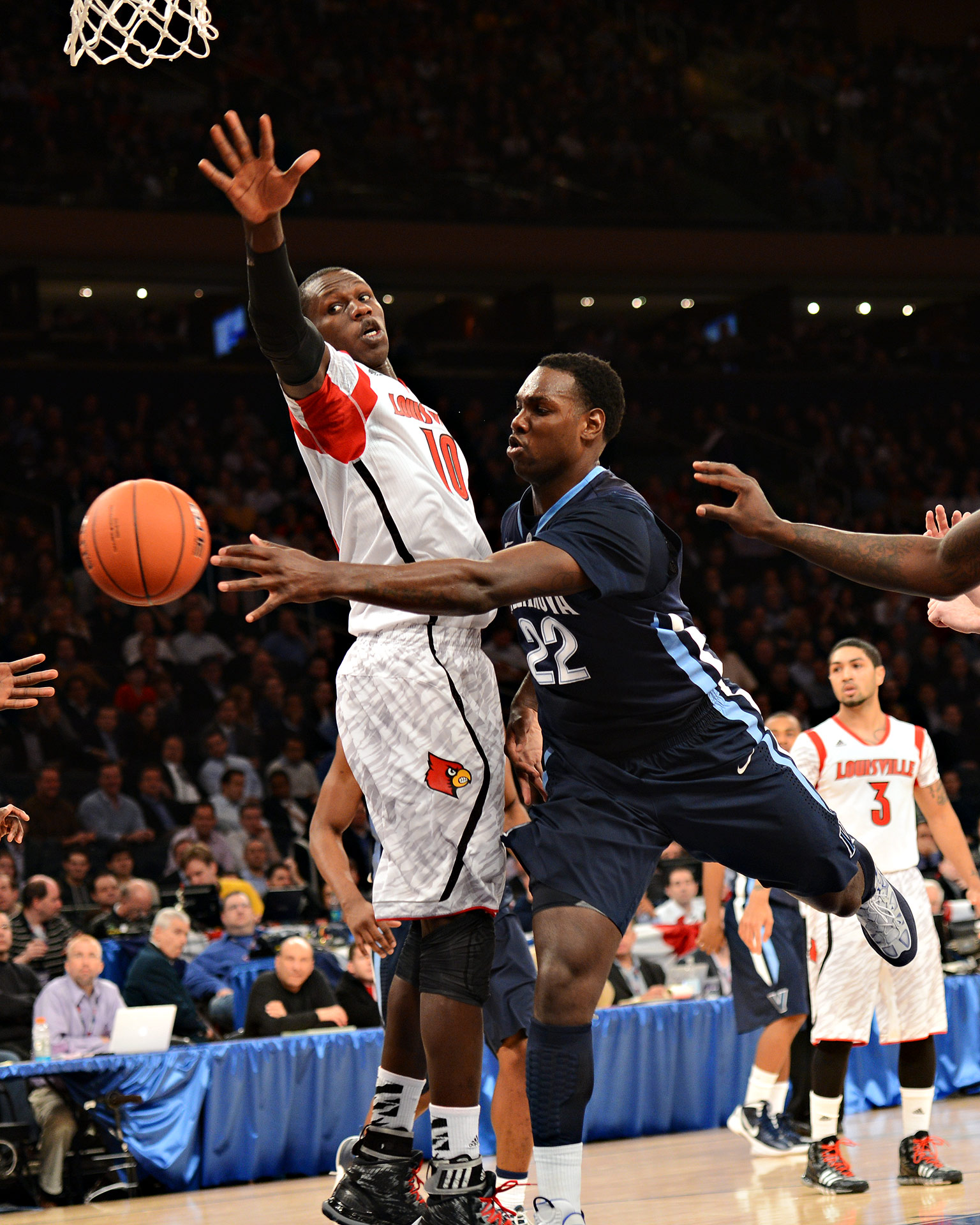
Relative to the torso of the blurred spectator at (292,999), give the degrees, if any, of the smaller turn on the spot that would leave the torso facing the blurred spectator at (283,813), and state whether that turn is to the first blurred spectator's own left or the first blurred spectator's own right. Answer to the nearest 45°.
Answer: approximately 180°

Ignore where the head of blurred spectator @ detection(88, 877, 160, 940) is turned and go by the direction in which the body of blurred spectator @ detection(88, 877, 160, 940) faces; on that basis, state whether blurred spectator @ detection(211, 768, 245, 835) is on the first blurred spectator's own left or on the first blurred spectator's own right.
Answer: on the first blurred spectator's own left

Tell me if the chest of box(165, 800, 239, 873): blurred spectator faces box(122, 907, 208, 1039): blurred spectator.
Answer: yes

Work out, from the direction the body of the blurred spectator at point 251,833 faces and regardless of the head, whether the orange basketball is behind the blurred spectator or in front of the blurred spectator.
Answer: in front

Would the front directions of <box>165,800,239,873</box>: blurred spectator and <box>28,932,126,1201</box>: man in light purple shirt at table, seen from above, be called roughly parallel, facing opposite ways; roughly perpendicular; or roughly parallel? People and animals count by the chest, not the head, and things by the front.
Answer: roughly parallel

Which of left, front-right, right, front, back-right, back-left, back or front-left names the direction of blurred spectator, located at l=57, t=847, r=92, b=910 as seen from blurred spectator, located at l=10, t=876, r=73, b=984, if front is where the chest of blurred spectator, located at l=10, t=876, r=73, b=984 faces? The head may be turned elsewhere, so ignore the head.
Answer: back-left

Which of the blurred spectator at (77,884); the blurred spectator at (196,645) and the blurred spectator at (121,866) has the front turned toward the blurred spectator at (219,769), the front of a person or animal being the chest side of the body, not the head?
the blurred spectator at (196,645)

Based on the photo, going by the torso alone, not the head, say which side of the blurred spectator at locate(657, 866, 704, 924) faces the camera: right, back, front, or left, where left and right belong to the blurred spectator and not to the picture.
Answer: front

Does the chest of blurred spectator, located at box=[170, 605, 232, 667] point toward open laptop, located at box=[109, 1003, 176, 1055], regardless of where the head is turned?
yes

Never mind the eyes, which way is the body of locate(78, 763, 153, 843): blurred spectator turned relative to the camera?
toward the camera

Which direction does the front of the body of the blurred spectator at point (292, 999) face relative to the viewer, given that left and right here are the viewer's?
facing the viewer

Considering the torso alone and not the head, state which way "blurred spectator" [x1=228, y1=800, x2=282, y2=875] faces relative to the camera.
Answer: toward the camera

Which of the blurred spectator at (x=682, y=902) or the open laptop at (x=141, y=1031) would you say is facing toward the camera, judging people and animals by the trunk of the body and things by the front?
the blurred spectator

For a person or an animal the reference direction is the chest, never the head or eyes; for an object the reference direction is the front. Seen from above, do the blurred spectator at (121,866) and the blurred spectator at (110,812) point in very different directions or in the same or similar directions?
same or similar directions

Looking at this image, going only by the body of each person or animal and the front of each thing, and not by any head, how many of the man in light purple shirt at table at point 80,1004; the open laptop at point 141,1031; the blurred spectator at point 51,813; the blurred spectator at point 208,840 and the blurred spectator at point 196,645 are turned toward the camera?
4

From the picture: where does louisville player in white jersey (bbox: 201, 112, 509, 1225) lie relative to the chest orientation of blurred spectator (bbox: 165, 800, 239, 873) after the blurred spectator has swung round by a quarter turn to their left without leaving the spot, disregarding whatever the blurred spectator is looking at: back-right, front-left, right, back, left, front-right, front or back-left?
right

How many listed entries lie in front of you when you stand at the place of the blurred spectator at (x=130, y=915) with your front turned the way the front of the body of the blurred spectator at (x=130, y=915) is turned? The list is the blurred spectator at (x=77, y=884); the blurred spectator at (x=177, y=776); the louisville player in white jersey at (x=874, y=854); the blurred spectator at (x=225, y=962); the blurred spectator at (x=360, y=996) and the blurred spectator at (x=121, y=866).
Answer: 3

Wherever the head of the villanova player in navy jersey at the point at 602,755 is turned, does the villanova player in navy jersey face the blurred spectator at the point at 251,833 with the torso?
no

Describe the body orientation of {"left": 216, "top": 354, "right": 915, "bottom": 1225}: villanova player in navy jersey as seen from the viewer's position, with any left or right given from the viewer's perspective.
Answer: facing the viewer and to the left of the viewer

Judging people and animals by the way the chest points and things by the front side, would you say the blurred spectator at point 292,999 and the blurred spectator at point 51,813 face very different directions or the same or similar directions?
same or similar directions

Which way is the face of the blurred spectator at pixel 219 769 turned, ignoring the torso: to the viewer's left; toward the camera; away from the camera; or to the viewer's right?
toward the camera

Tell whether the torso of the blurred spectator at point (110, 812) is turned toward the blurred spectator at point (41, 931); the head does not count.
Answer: yes

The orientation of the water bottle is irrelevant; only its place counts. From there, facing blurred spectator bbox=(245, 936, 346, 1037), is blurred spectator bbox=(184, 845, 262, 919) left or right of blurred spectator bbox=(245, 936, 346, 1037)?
left

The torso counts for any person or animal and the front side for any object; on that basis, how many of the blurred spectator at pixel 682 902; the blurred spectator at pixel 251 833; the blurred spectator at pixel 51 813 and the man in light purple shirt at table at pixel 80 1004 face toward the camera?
4
